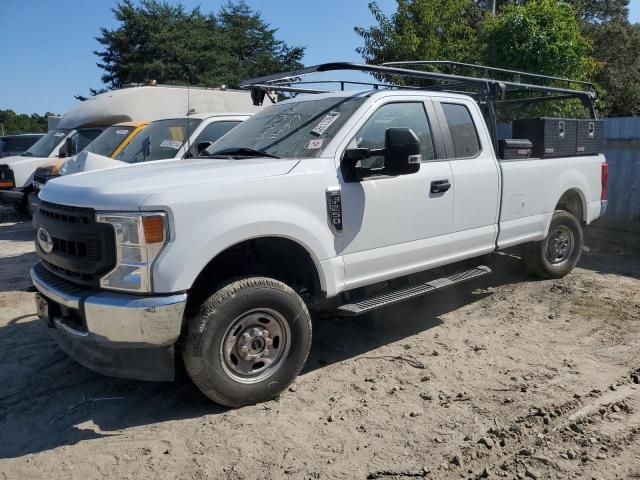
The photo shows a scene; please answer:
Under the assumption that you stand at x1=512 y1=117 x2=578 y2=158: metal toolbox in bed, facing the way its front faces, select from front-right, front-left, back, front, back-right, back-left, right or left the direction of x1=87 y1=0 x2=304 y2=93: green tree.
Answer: back

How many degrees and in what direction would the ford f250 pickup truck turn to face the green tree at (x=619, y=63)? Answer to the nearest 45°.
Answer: approximately 180°

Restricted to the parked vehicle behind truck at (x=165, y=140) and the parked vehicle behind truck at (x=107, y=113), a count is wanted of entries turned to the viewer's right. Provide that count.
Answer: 0

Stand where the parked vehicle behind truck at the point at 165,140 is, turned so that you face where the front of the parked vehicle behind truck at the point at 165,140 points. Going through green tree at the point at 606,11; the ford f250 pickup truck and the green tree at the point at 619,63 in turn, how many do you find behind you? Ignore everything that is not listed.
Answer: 2

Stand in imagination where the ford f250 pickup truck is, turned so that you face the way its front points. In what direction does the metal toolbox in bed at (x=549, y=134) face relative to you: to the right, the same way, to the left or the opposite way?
to the left

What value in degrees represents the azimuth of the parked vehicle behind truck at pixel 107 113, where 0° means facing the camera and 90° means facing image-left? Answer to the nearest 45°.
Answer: approximately 45°

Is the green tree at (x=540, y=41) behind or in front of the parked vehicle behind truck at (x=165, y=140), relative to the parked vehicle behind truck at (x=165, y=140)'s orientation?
behind

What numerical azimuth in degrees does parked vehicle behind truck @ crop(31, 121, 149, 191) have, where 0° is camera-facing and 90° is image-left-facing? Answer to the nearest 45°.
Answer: approximately 45°

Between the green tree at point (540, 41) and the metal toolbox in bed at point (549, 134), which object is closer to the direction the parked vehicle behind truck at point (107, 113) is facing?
the metal toolbox in bed

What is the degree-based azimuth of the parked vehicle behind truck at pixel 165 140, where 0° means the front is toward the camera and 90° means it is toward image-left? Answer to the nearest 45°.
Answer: approximately 45°

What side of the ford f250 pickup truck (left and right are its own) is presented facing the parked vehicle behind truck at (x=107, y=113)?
right
